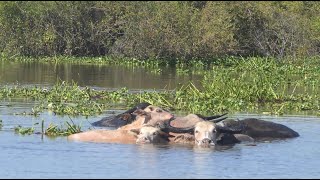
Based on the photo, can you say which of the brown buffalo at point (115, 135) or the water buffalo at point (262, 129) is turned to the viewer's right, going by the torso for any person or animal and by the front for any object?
the brown buffalo

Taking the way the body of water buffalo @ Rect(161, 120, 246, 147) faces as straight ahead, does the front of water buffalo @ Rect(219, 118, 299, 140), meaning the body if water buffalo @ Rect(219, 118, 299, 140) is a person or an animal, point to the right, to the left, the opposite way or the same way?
to the right

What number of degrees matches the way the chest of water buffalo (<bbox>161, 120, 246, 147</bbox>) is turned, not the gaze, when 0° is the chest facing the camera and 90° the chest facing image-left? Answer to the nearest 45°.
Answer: approximately 0°

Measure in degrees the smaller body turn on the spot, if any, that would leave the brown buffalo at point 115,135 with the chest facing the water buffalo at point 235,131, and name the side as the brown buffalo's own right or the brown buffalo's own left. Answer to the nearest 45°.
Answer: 0° — it already faces it

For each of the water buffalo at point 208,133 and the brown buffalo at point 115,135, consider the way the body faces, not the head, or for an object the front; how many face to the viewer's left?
0

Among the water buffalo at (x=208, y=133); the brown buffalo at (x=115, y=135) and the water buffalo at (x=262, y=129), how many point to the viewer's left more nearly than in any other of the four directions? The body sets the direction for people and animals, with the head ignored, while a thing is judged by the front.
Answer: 1

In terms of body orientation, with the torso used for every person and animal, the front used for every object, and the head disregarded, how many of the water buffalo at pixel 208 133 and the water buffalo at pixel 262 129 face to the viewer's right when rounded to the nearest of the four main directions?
0

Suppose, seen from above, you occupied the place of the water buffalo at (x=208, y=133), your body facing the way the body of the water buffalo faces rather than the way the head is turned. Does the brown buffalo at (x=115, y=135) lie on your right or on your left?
on your right

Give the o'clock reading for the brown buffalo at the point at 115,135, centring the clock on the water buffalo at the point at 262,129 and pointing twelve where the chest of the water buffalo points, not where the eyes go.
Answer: The brown buffalo is roughly at 11 o'clock from the water buffalo.

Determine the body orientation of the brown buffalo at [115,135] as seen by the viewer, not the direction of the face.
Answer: to the viewer's right

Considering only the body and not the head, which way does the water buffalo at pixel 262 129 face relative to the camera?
to the viewer's left

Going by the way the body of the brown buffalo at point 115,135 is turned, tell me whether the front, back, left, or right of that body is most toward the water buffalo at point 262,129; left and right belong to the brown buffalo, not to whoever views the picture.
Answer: front
